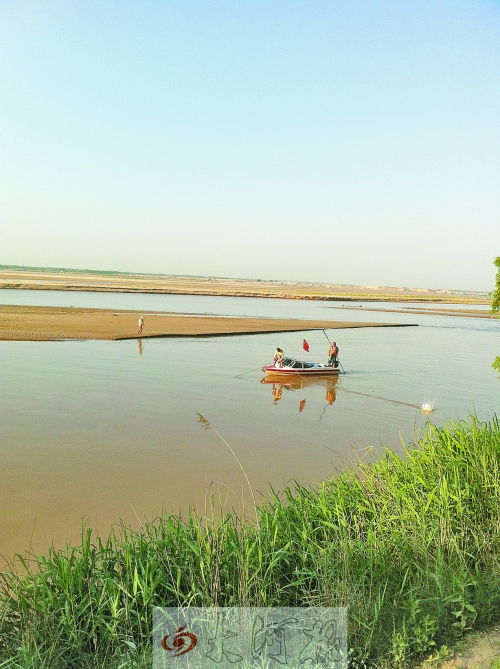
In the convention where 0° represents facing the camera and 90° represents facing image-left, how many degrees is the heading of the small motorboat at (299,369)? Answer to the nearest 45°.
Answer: approximately 90°
